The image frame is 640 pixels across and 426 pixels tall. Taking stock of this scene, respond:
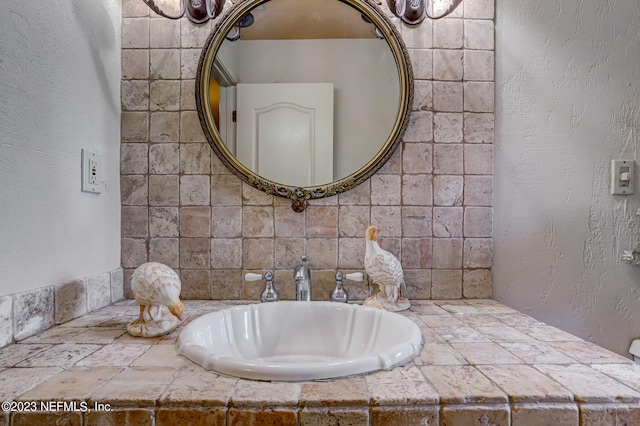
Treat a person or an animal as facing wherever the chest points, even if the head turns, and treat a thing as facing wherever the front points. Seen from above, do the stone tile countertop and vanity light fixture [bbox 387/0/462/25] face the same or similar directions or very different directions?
same or similar directions

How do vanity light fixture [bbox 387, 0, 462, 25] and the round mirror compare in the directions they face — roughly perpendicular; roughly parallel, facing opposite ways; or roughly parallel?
roughly parallel

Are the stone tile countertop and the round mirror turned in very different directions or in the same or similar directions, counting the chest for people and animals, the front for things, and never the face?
same or similar directions

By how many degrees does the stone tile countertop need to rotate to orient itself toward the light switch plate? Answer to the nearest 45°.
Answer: approximately 135° to its left

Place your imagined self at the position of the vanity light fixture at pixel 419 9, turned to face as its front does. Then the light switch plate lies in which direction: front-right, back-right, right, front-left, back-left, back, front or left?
left

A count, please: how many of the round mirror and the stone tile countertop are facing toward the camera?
2

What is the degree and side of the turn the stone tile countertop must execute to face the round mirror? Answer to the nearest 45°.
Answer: approximately 180°

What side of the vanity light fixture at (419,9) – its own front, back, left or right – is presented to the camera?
front

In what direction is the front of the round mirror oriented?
toward the camera
